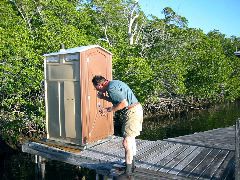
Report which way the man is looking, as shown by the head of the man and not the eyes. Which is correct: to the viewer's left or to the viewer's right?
to the viewer's left

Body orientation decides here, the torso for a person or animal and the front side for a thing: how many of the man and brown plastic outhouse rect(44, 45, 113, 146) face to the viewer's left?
1

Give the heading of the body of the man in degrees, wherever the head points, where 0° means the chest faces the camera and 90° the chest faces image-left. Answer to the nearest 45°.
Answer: approximately 90°

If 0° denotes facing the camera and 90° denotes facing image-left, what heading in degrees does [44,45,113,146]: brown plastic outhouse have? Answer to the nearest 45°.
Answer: approximately 315°

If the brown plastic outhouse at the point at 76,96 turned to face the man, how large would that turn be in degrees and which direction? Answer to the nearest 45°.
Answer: approximately 45° to its right
